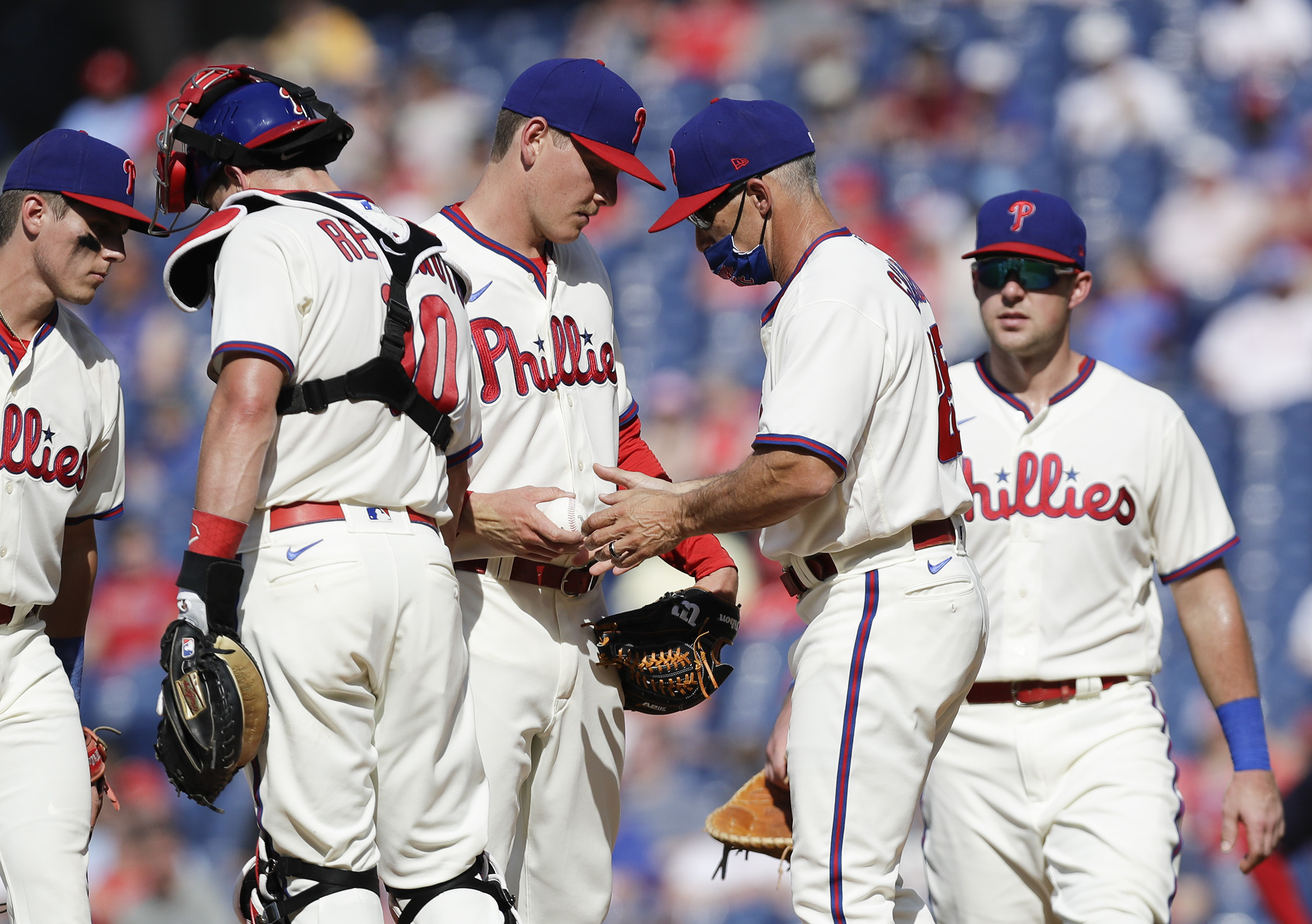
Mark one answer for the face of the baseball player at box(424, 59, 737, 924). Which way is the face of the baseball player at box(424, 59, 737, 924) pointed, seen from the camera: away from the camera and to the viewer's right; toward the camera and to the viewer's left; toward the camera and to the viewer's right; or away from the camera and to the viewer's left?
toward the camera and to the viewer's right

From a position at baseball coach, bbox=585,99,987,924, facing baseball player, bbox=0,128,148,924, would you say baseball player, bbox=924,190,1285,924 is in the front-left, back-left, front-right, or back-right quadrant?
back-right

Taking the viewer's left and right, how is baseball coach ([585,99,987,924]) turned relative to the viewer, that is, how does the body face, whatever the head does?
facing to the left of the viewer

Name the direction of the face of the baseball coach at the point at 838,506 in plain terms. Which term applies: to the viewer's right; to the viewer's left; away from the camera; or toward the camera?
to the viewer's left

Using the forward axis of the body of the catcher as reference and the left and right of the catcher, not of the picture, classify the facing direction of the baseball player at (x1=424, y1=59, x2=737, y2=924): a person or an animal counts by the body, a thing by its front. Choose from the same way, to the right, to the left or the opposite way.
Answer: the opposite way

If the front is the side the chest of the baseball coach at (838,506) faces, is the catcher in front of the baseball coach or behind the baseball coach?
in front

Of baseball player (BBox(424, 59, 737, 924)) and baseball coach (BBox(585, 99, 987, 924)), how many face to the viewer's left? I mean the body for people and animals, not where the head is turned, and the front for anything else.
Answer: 1

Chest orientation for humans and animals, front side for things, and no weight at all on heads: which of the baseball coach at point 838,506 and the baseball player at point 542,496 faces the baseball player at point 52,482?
the baseball coach at point 838,506

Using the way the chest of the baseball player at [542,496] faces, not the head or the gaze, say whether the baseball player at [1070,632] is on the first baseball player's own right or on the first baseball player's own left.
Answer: on the first baseball player's own left
